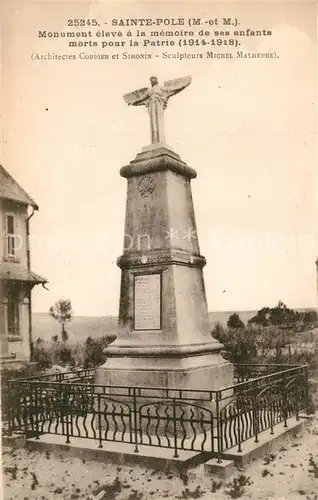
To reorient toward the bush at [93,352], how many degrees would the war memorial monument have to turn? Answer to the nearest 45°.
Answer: approximately 135° to its right

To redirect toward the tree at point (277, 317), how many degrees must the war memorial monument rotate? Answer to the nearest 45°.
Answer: approximately 180°

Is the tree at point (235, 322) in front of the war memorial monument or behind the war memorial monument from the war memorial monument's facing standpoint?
behind

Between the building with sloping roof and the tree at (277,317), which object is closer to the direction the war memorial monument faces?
the building with sloping roof

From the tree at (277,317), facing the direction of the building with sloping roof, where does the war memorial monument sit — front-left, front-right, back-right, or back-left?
front-left

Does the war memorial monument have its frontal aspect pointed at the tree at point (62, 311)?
no

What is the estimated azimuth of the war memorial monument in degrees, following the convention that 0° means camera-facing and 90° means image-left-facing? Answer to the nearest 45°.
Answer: approximately 45°
